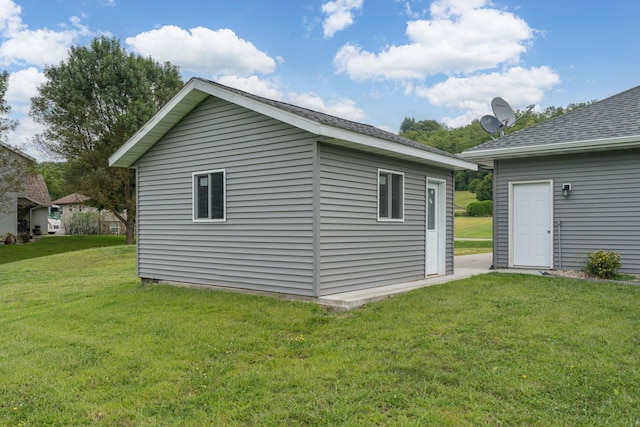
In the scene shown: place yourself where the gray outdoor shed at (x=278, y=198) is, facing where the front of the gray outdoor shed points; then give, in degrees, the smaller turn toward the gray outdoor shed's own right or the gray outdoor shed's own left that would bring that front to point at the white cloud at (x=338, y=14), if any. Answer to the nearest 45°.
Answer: approximately 135° to the gray outdoor shed's own left

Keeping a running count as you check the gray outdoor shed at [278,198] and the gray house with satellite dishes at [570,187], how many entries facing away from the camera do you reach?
0

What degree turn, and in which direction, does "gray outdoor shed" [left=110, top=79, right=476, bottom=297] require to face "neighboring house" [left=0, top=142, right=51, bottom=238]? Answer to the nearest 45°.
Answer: approximately 180°

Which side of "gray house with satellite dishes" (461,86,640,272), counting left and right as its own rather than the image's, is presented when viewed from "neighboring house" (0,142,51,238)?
right

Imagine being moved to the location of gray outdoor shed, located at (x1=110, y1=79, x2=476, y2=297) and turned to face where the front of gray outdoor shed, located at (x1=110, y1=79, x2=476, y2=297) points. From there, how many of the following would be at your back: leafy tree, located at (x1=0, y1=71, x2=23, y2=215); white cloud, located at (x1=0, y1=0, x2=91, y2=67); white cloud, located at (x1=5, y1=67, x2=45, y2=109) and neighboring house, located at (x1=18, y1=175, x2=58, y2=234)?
4

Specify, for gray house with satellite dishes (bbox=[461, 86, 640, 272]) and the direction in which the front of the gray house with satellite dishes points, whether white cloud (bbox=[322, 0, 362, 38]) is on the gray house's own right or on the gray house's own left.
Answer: on the gray house's own right

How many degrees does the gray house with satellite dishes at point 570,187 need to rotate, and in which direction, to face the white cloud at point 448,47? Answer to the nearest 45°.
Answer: approximately 135° to its right

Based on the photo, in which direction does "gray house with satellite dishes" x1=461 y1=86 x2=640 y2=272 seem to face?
toward the camera

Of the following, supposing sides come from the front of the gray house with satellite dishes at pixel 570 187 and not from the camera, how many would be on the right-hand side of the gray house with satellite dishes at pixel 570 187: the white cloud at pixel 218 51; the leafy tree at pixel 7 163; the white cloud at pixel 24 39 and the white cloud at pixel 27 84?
4

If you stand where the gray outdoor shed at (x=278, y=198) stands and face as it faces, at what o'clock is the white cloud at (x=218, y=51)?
The white cloud is roughly at 7 o'clock from the gray outdoor shed.

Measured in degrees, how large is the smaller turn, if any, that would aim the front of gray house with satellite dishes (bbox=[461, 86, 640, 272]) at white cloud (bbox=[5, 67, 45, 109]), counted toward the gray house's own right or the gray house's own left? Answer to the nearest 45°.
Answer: approximately 90° to the gray house's own right

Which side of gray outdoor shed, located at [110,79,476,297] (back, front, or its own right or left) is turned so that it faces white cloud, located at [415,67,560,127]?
left

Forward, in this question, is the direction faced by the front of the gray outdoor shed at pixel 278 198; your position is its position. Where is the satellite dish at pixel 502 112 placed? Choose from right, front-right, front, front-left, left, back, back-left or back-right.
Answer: left
